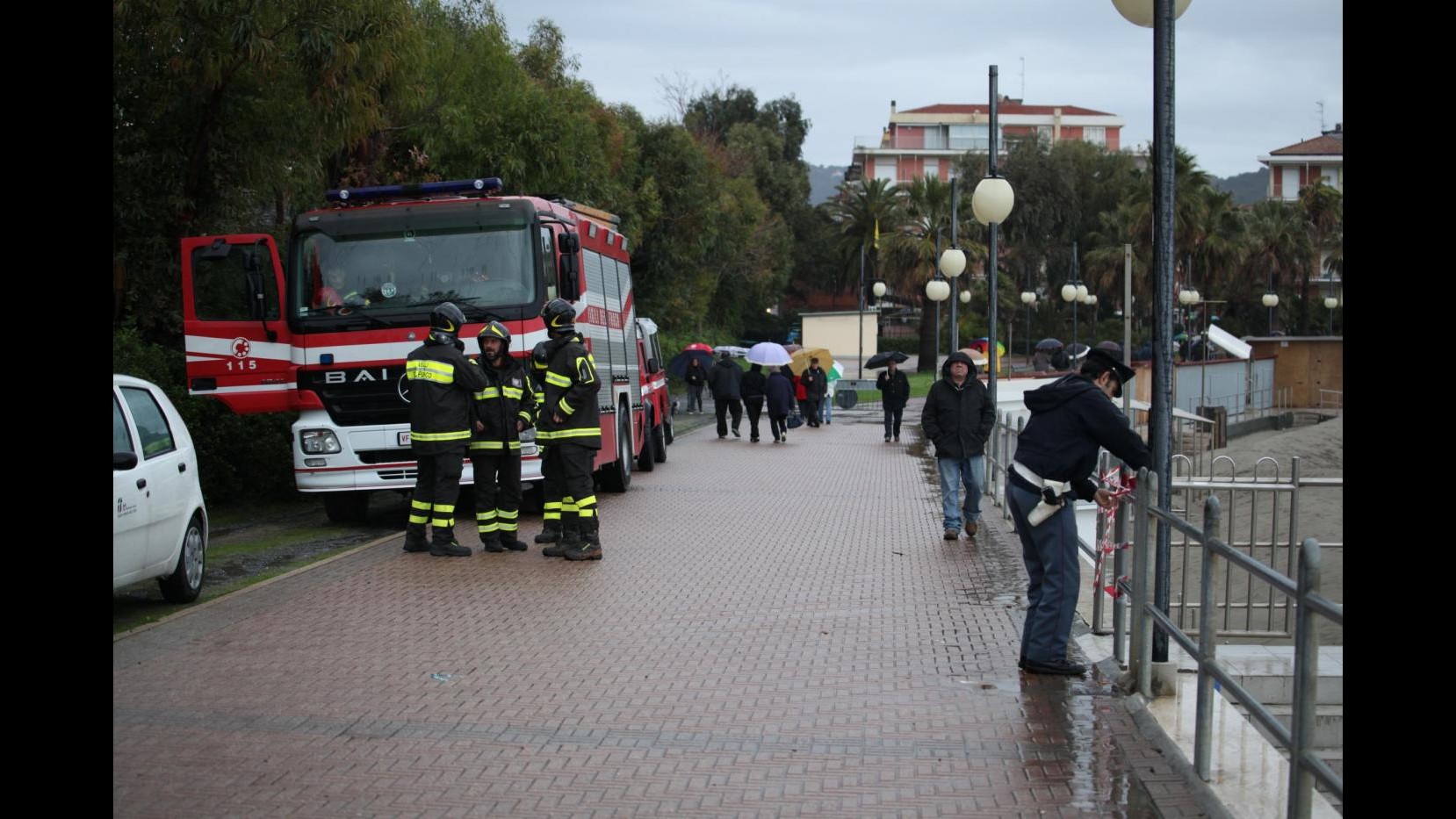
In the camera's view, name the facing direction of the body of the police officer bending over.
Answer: to the viewer's right

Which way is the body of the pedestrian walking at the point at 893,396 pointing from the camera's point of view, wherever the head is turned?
toward the camera

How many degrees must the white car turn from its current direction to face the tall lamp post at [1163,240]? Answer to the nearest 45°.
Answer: approximately 90° to its left

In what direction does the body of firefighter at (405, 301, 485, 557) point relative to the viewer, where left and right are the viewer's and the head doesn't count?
facing away from the viewer and to the right of the viewer

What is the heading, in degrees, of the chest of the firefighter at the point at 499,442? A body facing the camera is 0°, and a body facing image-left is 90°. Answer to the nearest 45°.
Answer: approximately 0°

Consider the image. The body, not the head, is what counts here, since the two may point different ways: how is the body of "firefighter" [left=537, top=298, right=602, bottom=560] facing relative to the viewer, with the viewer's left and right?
facing to the left of the viewer

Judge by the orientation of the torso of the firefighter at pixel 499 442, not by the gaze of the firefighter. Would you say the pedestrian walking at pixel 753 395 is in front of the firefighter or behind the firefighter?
behind

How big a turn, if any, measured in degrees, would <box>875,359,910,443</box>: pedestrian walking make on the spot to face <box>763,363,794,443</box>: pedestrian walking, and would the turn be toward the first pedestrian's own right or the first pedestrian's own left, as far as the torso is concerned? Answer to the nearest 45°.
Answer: approximately 90° to the first pedestrian's own right

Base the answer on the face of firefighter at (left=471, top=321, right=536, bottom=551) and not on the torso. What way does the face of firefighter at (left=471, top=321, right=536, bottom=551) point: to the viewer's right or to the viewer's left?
to the viewer's left

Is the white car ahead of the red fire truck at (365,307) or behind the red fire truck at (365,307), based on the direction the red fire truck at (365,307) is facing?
ahead
